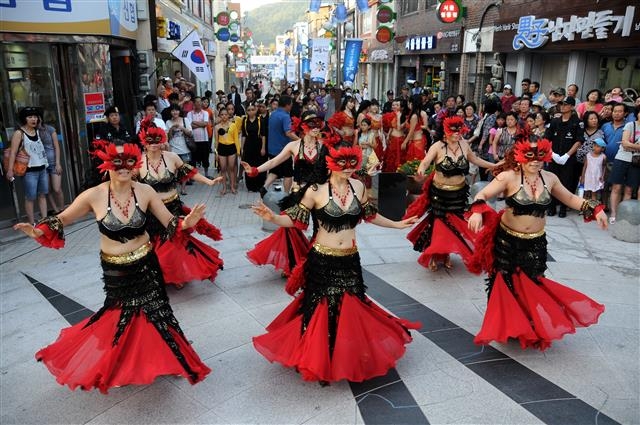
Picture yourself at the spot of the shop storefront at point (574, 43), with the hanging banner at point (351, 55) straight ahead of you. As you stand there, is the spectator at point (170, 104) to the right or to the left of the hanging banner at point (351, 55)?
left

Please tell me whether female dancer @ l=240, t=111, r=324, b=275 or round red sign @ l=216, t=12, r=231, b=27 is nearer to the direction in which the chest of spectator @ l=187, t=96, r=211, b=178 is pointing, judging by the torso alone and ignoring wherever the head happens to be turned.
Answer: the female dancer

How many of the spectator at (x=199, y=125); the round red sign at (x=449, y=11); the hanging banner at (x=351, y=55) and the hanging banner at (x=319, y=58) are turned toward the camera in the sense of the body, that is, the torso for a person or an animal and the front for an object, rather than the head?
4

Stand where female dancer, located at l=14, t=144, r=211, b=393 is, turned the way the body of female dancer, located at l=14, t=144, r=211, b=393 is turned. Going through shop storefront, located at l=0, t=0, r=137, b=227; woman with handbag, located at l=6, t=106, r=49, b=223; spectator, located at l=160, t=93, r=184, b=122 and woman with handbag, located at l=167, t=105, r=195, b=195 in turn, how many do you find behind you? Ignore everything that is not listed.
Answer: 4

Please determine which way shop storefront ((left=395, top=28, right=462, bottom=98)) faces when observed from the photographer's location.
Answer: facing the viewer and to the left of the viewer

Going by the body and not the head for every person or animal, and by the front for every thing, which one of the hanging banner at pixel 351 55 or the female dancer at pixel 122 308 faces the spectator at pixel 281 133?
the hanging banner

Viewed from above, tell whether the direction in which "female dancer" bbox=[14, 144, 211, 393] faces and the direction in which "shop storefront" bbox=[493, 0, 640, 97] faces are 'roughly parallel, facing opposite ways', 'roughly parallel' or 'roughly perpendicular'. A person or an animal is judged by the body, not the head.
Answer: roughly perpendicular

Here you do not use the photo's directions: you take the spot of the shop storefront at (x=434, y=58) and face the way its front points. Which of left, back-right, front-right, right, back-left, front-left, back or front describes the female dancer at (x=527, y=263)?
front-left

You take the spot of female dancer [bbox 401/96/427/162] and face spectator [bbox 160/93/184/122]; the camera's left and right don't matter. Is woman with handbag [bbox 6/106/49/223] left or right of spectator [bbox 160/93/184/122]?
left

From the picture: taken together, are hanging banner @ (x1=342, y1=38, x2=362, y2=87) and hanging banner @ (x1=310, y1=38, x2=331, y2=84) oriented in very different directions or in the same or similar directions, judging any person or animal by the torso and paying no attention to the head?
same or similar directions

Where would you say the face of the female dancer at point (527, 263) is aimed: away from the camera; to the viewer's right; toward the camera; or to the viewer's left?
toward the camera

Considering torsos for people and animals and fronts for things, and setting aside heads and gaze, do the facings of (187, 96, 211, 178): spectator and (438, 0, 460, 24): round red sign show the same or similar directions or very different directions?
same or similar directions

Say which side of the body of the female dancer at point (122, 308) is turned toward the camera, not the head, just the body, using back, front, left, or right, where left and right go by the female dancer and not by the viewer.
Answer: front

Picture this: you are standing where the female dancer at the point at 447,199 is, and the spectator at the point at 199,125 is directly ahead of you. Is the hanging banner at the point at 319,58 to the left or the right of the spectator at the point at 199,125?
right

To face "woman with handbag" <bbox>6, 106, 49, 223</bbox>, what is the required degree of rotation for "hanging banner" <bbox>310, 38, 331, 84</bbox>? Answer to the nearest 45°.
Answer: approximately 45° to its right

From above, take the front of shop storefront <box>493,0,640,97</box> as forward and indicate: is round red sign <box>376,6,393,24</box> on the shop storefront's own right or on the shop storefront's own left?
on the shop storefront's own right

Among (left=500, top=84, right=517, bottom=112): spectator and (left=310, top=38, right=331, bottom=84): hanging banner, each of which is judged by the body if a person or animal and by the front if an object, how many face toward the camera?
2

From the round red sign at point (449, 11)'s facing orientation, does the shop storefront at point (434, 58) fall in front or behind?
behind

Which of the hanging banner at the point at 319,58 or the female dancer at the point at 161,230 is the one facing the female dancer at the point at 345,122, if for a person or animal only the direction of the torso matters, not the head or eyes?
the hanging banner
